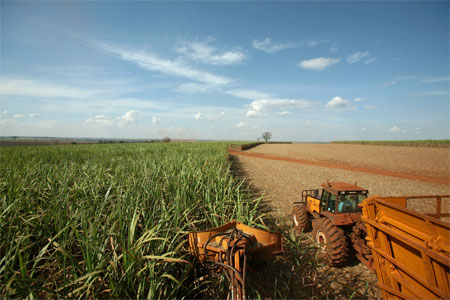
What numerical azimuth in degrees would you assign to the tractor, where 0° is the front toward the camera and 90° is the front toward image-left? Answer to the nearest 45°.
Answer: approximately 135°

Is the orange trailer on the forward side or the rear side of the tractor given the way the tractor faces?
on the rear side
